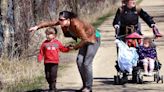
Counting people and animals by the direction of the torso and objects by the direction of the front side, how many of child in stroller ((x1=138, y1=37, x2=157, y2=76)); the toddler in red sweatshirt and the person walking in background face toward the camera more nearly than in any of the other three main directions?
3

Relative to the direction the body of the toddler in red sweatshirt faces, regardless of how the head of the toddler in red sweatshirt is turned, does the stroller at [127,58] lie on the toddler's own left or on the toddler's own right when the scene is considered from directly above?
on the toddler's own left

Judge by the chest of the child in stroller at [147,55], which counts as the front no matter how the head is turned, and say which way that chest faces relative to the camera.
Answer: toward the camera

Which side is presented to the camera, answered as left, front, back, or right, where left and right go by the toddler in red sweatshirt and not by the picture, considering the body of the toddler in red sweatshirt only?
front

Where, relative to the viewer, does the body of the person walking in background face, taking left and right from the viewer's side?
facing the viewer
